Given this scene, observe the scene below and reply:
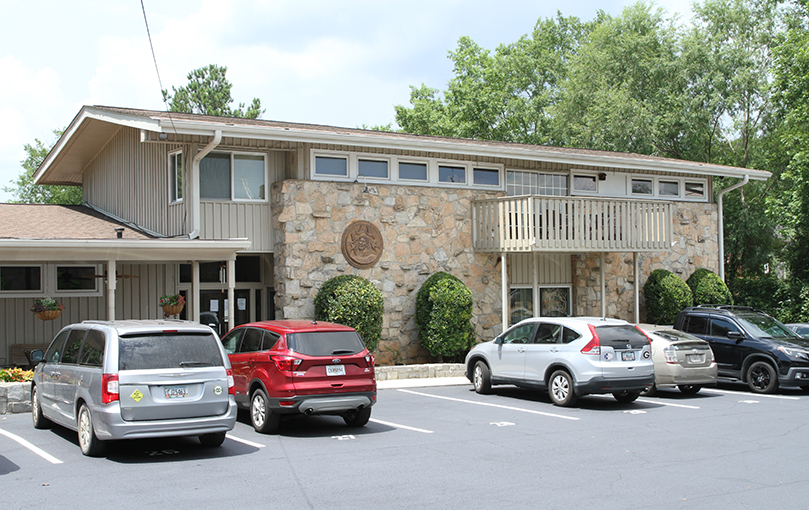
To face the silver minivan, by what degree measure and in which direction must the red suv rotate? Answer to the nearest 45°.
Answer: approximately 90° to its left

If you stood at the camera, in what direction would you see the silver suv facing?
facing away from the viewer and to the left of the viewer

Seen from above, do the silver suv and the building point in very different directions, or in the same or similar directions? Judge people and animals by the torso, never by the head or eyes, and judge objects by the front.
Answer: very different directions

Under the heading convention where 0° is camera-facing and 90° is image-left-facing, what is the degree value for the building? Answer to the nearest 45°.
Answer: approximately 315°

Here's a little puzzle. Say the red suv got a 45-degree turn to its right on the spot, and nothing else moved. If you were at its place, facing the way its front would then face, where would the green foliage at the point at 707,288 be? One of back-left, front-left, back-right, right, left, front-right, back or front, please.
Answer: front-right

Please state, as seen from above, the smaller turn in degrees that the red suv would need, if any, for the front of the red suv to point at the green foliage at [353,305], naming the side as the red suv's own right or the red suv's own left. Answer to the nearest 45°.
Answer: approximately 45° to the red suv's own right

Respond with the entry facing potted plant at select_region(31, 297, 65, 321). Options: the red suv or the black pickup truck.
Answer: the red suv

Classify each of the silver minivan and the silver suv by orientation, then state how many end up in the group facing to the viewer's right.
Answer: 0

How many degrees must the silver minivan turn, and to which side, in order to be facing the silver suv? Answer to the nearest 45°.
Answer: approximately 135° to its right

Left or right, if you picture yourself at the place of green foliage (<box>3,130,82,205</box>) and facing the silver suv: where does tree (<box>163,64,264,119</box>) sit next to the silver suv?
left

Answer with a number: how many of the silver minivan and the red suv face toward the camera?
0

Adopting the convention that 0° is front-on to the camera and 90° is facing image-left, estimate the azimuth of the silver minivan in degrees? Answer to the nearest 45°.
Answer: approximately 135°

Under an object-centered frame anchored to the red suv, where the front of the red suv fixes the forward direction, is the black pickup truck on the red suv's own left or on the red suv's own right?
on the red suv's own right
